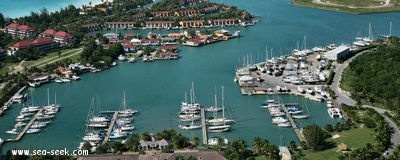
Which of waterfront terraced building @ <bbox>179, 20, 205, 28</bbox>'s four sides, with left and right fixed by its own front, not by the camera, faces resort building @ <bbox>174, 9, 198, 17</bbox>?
back

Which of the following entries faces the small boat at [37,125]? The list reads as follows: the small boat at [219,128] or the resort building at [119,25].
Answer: the resort building

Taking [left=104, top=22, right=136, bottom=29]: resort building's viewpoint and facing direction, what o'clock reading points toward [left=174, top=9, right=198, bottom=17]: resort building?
[left=174, top=9, right=198, bottom=17]: resort building is roughly at 8 o'clock from [left=104, top=22, right=136, bottom=29]: resort building.

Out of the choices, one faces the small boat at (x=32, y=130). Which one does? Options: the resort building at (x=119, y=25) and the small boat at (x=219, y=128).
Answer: the resort building

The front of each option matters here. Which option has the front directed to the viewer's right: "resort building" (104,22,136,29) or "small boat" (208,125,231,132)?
the small boat

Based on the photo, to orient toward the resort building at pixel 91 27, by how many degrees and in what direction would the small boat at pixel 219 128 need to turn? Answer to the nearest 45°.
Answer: approximately 135° to its left

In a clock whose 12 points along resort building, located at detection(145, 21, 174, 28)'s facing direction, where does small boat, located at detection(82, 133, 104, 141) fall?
The small boat is roughly at 12 o'clock from the resort building.

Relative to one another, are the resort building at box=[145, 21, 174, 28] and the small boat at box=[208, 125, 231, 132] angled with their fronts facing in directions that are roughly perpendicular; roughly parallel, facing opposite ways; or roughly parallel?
roughly perpendicular

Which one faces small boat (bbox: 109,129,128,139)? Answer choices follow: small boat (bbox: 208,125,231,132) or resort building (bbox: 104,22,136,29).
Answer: the resort building

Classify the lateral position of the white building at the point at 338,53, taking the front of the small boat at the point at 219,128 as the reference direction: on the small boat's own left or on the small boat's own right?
on the small boat's own left

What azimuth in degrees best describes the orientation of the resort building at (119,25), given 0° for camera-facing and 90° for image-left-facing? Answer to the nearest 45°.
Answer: approximately 0°
